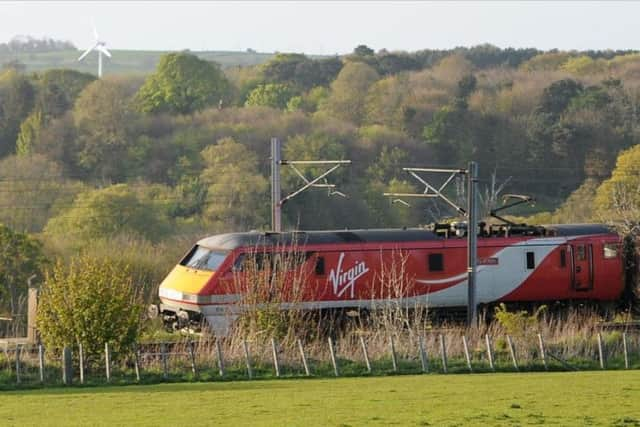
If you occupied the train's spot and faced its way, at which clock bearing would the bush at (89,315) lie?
The bush is roughly at 12 o'clock from the train.

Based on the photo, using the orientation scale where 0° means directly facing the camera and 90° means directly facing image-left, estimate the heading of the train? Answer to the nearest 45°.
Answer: approximately 45°
